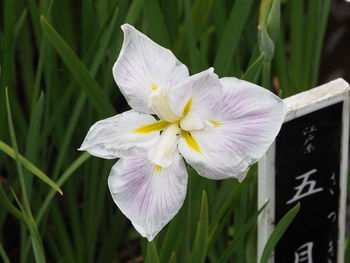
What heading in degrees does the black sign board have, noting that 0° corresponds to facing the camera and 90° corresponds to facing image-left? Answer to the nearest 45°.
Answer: approximately 315°
